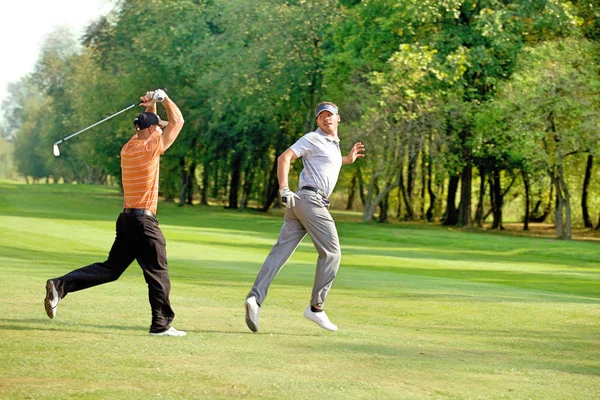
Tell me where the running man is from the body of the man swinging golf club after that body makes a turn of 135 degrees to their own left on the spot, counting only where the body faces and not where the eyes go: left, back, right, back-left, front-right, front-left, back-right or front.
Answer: back

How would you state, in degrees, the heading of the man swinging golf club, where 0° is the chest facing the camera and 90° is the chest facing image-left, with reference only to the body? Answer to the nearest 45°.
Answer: approximately 225°
